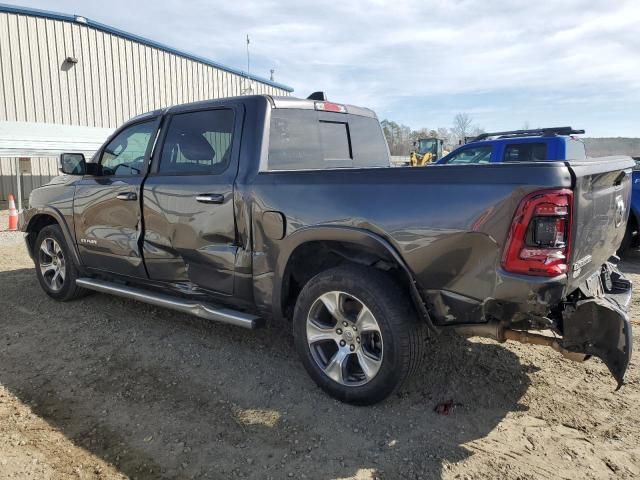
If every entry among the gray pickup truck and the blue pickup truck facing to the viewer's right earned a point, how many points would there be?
0

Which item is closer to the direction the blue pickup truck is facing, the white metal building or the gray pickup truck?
the white metal building

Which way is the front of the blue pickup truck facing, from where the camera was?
facing away from the viewer and to the left of the viewer

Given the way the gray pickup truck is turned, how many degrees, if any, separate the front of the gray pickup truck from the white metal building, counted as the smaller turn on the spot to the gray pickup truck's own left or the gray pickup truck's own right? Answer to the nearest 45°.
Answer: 0° — it already faces it

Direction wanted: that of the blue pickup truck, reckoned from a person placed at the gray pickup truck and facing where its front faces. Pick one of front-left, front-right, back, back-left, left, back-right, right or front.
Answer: right

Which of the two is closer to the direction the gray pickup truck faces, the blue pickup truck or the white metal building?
the white metal building

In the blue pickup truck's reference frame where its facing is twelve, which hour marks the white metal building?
The white metal building is roughly at 11 o'clock from the blue pickup truck.

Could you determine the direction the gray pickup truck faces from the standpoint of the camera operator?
facing away from the viewer and to the left of the viewer
